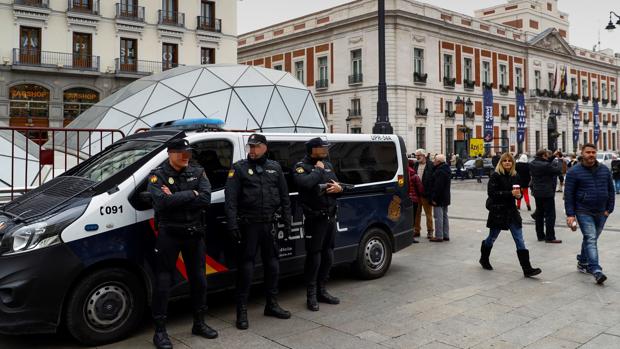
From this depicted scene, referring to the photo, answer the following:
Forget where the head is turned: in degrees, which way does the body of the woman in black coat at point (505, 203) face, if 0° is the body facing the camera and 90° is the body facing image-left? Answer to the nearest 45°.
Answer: approximately 315°

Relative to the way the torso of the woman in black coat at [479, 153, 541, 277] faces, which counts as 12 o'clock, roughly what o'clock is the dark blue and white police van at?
The dark blue and white police van is roughly at 3 o'clock from the woman in black coat.

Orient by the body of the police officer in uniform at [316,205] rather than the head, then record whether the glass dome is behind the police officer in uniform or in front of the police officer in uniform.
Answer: behind

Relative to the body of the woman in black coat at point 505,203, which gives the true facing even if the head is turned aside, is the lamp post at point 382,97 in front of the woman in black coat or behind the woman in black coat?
behind

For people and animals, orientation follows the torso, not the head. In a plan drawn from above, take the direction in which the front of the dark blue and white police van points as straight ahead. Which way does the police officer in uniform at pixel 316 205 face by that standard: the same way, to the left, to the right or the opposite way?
to the left

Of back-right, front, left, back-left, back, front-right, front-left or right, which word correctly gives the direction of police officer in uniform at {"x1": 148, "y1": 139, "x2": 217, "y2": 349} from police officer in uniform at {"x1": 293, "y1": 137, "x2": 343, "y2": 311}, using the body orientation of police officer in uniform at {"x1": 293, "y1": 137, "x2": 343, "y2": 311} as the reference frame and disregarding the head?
right

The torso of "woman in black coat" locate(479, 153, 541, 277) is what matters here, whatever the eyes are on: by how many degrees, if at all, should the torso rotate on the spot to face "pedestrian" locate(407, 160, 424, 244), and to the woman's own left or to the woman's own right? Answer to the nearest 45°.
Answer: approximately 180°

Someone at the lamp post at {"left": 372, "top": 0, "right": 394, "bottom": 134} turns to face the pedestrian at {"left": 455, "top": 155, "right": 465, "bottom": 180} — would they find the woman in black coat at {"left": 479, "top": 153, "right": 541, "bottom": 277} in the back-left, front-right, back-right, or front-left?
back-right

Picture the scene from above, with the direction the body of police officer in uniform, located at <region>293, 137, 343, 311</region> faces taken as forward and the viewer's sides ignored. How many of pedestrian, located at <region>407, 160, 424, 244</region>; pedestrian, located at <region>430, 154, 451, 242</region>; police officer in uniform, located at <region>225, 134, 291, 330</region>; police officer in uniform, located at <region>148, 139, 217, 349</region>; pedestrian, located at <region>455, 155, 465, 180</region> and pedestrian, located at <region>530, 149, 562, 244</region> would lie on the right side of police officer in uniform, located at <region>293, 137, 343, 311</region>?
2

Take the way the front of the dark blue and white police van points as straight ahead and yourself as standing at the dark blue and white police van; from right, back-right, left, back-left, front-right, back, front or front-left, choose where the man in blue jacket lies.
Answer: back-left

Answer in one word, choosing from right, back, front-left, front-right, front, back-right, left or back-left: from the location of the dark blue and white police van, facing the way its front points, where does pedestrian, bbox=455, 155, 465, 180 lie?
back

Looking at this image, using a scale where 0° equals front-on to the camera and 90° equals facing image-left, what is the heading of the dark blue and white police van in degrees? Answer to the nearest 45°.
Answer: approximately 45°
